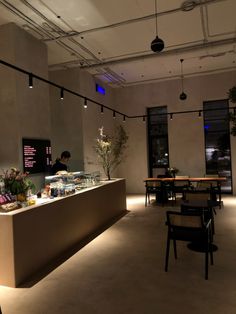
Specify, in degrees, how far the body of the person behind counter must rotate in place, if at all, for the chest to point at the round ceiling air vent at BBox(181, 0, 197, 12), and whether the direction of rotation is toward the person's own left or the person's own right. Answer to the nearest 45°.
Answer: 0° — they already face it

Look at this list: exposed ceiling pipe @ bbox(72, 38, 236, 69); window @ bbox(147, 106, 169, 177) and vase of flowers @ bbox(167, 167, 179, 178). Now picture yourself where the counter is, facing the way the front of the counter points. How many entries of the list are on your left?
3

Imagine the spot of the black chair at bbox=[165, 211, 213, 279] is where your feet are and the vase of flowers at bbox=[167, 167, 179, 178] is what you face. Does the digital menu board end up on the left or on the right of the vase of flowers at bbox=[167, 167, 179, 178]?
left

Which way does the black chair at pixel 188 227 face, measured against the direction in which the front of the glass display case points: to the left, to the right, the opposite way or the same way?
to the left

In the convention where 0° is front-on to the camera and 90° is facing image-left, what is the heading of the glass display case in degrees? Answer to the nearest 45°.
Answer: approximately 315°

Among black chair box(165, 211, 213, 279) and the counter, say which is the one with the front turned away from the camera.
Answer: the black chair

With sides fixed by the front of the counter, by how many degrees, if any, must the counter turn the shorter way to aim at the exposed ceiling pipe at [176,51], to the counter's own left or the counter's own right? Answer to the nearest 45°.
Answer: approximately 90° to the counter's own left

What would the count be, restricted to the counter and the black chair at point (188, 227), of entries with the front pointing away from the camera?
1

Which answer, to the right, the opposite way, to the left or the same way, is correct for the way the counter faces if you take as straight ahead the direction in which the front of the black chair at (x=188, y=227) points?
to the right

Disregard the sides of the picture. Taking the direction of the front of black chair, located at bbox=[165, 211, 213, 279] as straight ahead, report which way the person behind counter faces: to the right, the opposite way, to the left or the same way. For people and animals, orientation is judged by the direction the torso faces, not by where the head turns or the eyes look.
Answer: to the right

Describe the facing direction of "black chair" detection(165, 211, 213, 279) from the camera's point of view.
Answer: facing away from the viewer

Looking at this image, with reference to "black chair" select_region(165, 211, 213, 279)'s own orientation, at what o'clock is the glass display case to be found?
The glass display case is roughly at 10 o'clock from the black chair.
